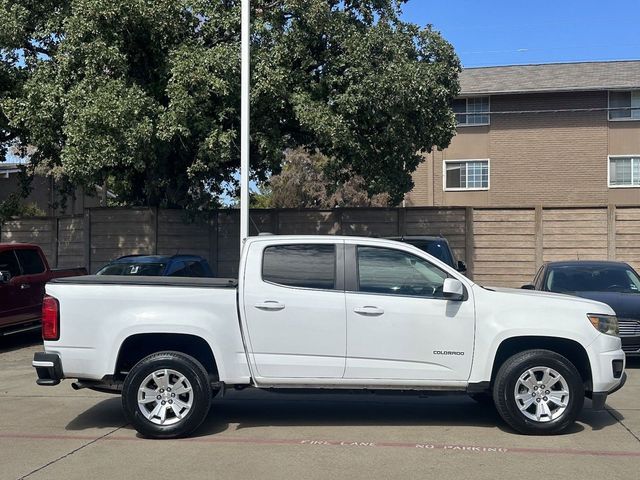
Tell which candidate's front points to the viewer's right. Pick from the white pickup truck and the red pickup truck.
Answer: the white pickup truck

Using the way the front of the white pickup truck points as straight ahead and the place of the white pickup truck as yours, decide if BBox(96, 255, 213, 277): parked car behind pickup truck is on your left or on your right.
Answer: on your left

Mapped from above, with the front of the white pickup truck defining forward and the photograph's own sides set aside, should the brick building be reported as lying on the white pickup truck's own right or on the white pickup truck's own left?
on the white pickup truck's own left

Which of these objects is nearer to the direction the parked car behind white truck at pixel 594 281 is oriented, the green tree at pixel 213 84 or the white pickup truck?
the white pickup truck

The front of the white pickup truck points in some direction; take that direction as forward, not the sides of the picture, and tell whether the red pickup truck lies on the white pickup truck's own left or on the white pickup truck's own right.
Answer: on the white pickup truck's own left

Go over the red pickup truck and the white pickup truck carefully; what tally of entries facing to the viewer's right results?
1

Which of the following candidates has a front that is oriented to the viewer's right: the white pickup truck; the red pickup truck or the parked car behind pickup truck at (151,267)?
the white pickup truck

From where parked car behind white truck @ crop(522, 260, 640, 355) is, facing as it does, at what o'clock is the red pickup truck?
The red pickup truck is roughly at 4 o'clock from the parked car behind white truck.

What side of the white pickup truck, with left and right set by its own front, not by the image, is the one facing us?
right
